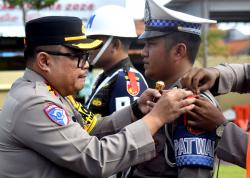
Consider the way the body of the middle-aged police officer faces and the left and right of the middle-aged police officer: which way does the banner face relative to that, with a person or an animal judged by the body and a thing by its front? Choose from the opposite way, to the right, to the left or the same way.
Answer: to the right

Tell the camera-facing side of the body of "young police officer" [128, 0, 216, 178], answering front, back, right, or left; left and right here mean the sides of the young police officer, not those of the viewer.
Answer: left

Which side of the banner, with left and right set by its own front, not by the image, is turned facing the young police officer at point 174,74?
front

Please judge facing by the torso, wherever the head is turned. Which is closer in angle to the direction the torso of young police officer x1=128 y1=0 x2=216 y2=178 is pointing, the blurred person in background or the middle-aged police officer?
the middle-aged police officer

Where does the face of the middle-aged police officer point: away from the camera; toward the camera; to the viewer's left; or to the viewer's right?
to the viewer's right

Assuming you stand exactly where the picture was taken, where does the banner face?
facing the viewer

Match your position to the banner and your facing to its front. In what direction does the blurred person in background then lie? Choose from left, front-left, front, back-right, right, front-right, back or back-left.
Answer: front

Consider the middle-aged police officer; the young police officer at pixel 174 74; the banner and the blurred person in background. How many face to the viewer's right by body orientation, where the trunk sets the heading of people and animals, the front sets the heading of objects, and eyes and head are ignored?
1

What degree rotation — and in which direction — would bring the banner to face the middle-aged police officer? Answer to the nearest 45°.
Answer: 0° — it already faces them

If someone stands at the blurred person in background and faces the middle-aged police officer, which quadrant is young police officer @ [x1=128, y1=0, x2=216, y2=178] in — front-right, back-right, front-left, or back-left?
front-left

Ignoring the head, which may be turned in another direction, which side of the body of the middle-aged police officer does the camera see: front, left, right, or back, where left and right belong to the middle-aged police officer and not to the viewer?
right

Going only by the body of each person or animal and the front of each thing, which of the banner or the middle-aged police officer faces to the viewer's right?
the middle-aged police officer

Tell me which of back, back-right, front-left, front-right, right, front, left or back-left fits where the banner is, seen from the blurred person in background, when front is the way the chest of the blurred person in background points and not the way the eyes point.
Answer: right
